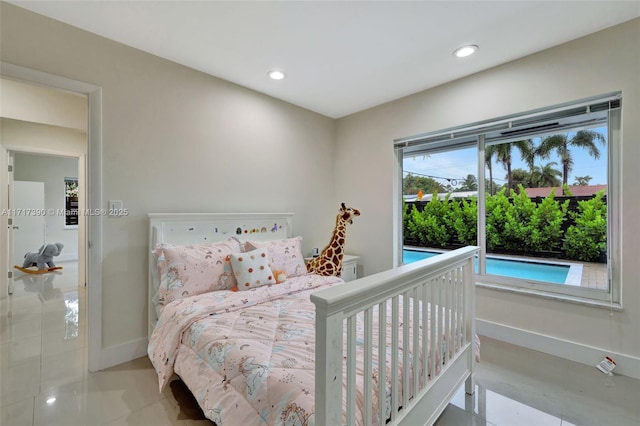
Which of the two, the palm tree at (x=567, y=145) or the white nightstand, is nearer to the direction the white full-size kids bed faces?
the palm tree

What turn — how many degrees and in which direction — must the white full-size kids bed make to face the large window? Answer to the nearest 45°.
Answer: approximately 90° to its left

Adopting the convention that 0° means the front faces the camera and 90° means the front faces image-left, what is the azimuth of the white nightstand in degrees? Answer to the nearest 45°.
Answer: approximately 315°

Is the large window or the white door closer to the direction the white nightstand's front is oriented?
the large window

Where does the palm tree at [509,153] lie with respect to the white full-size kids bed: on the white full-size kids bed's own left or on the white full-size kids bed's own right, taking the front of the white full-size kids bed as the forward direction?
on the white full-size kids bed's own left
